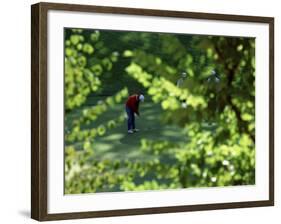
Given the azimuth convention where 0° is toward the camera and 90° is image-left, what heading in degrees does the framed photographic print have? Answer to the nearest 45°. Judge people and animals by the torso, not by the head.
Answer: approximately 315°
